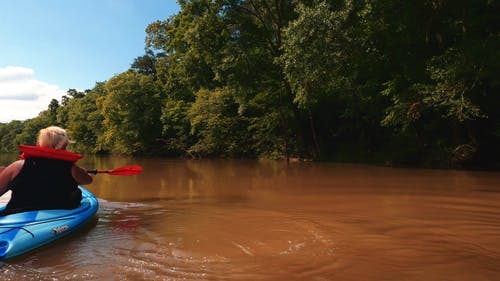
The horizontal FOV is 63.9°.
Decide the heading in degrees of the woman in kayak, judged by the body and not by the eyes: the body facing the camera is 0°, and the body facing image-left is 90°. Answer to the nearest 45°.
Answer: approximately 180°
